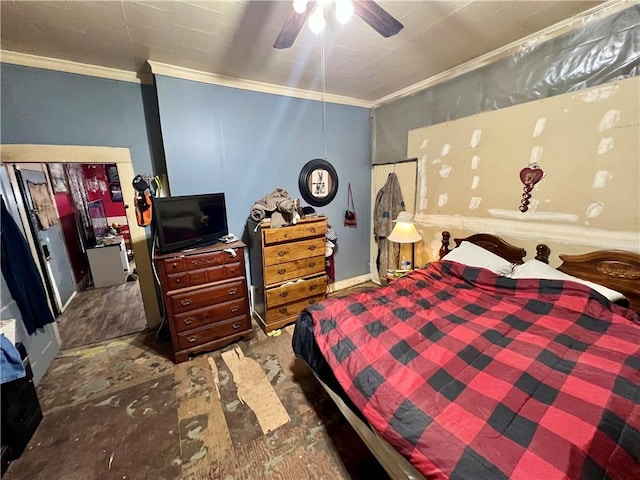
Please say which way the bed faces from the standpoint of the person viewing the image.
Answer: facing the viewer and to the left of the viewer

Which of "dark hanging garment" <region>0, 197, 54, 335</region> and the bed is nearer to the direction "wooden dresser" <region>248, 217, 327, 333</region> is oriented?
the bed

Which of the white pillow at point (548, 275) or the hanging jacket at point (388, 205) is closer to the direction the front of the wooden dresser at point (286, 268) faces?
the white pillow

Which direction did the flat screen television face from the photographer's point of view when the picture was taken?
facing the viewer and to the right of the viewer

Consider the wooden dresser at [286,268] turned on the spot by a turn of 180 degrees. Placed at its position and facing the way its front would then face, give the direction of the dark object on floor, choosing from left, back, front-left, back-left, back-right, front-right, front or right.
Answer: left

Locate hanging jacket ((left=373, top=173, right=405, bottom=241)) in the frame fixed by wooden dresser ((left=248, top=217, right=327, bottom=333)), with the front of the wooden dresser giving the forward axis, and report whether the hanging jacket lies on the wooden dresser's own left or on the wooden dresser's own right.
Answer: on the wooden dresser's own left

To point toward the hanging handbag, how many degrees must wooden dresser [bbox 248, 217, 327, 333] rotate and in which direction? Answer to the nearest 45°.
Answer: approximately 90° to its left

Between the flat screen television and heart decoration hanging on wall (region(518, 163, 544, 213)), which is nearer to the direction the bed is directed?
the flat screen television

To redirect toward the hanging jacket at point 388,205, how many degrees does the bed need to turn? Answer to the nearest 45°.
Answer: approximately 90° to its right
